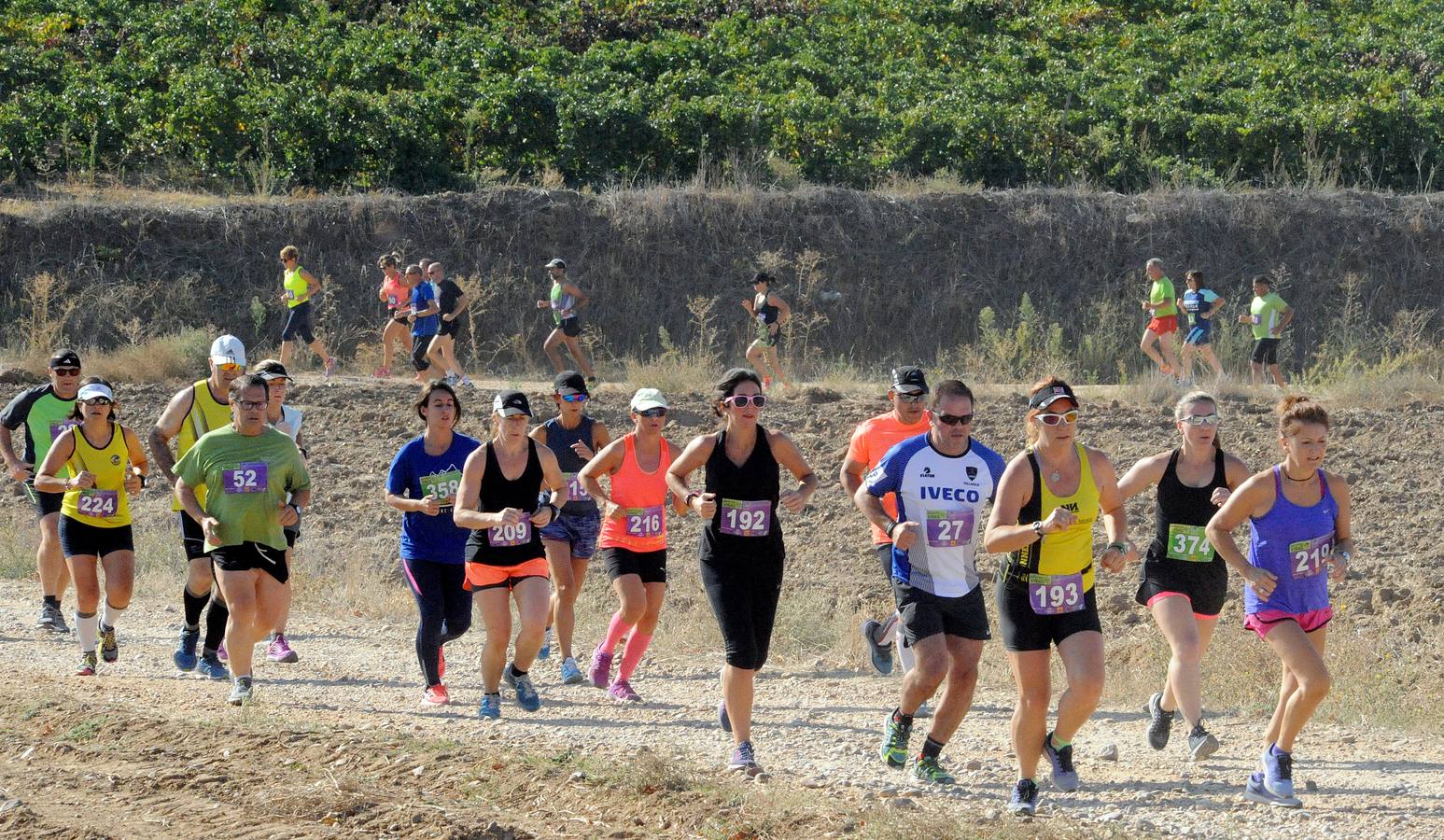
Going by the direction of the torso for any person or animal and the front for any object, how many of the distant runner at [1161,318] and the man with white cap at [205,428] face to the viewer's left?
1

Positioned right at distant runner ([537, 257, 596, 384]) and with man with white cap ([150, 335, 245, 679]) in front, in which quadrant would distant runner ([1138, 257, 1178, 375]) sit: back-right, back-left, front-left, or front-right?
back-left

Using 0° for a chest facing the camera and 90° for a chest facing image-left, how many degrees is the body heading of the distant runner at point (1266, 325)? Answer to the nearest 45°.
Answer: approximately 45°

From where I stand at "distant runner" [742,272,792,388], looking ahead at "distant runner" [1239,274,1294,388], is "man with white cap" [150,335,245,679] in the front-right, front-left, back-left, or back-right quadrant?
back-right

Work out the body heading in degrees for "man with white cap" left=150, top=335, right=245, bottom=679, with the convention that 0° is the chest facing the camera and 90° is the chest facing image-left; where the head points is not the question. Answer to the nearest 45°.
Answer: approximately 315°

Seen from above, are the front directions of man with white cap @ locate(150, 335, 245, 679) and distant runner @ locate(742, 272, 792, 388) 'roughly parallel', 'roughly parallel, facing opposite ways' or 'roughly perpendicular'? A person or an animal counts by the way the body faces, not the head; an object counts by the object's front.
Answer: roughly perpendicular

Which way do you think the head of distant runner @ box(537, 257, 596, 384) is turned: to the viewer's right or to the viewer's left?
to the viewer's left

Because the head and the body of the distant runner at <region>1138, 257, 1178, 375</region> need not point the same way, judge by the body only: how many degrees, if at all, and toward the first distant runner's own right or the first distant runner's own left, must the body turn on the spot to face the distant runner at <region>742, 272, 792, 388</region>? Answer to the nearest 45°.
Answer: approximately 45° to the first distant runner's own left

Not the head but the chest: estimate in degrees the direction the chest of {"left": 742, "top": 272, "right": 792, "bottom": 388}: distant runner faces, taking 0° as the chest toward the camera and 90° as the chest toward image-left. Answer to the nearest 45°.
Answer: approximately 45°
